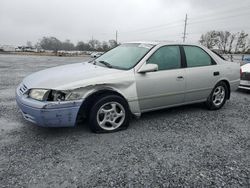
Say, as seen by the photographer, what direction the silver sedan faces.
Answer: facing the viewer and to the left of the viewer

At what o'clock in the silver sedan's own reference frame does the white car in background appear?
The white car in background is roughly at 6 o'clock from the silver sedan.
